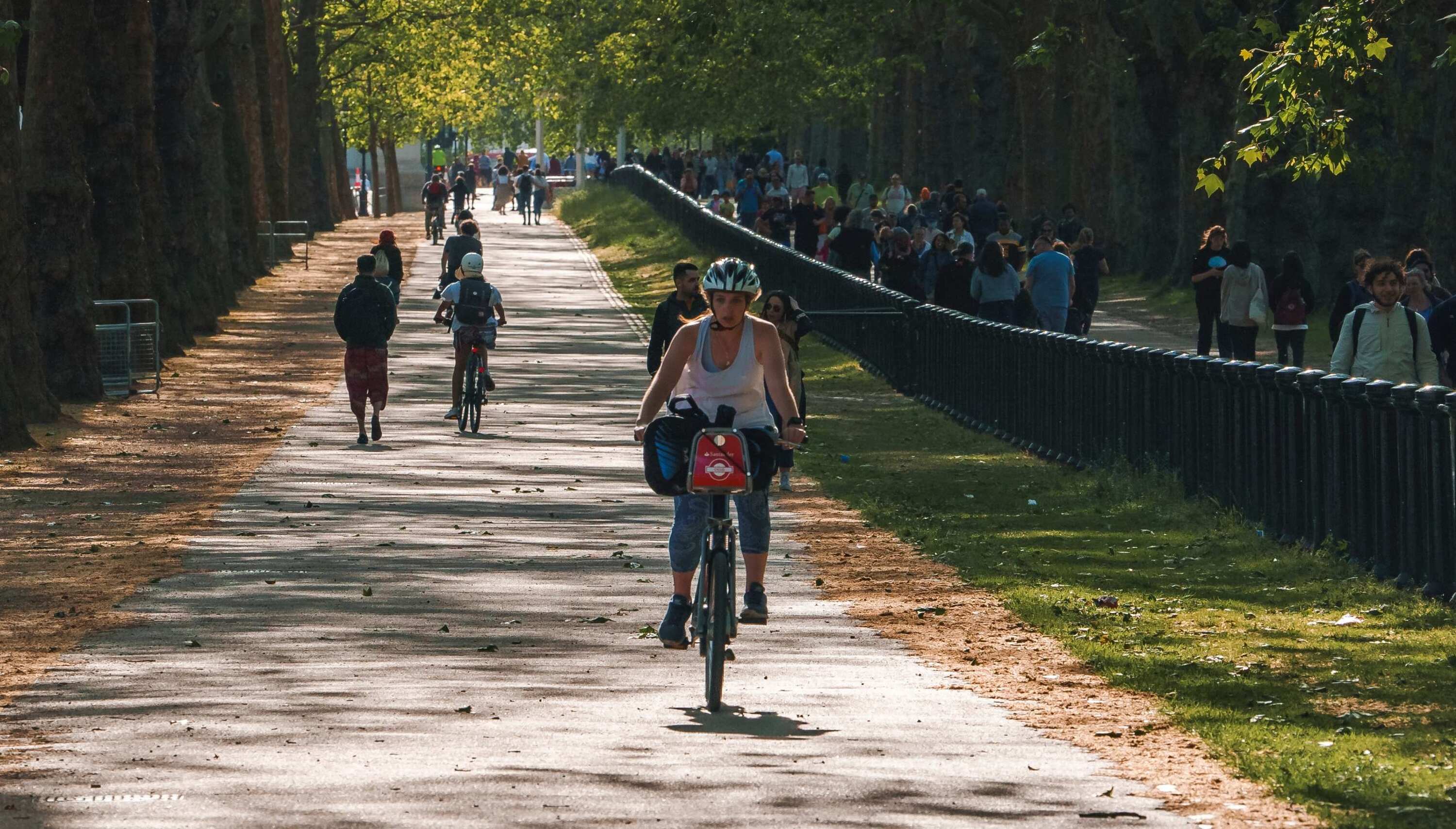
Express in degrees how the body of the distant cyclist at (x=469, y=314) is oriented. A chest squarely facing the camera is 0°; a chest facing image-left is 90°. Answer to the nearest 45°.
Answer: approximately 180°

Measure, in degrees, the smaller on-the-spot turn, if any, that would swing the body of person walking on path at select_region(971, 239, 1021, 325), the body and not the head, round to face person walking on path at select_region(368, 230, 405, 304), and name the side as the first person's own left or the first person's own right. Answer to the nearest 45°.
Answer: approximately 45° to the first person's own left

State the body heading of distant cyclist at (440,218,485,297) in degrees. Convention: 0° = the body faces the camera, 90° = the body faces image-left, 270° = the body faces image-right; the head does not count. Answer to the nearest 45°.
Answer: approximately 180°

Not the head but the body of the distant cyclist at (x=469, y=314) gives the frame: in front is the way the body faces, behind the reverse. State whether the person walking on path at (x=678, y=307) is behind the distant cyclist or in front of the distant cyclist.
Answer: behind

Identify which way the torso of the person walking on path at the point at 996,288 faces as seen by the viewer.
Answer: away from the camera

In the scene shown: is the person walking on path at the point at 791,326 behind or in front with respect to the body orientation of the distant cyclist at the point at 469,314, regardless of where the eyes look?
behind

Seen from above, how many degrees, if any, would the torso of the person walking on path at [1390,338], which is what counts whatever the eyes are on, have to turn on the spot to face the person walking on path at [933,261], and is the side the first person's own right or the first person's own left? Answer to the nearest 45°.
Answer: approximately 180°

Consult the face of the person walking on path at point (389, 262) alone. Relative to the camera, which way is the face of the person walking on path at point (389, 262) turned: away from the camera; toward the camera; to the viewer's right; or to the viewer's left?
away from the camera

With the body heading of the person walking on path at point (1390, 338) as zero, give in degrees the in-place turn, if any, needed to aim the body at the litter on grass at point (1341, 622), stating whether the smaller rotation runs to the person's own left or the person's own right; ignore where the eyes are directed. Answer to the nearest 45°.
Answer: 0° — they already face it

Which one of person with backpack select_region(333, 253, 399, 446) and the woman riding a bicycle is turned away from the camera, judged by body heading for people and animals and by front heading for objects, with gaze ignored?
the person with backpack

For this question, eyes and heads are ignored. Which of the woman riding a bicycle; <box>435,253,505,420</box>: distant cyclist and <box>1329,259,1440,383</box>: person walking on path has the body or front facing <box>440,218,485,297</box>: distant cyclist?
<box>435,253,505,420</box>: distant cyclist
